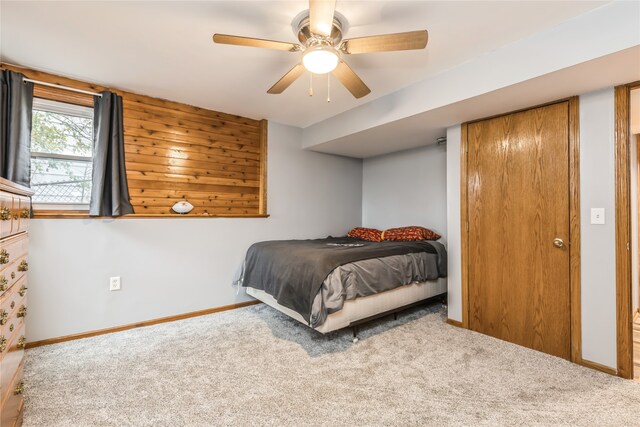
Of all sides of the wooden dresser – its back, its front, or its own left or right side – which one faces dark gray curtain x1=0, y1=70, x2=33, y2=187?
left

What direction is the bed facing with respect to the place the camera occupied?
facing the viewer and to the left of the viewer

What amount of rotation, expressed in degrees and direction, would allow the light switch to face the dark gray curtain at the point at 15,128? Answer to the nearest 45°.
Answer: approximately 45° to its right

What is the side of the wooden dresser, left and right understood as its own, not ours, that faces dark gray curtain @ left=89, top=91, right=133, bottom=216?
left

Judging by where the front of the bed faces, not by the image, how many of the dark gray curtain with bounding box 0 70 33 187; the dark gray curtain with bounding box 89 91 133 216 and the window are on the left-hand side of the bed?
0

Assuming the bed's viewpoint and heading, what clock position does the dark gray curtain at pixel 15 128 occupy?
The dark gray curtain is roughly at 1 o'clock from the bed.

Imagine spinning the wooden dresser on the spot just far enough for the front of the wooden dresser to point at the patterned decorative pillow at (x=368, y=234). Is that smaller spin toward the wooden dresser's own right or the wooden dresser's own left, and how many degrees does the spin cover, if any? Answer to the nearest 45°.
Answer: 0° — it already faces it

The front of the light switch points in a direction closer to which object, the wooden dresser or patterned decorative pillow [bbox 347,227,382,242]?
the wooden dresser

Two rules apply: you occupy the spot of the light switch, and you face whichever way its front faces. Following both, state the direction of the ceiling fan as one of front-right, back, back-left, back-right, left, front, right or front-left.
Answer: front-right

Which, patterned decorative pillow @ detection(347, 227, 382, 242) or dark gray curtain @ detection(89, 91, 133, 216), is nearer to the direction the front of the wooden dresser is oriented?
the patterned decorative pillow

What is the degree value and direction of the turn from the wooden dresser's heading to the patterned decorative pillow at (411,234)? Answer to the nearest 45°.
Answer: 0° — it already faces it

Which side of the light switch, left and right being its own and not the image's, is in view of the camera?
front

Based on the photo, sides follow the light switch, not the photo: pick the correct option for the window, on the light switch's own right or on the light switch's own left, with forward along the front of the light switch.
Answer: on the light switch's own right

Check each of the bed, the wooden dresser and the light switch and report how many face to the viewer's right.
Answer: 1

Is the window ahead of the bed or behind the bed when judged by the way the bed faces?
ahead

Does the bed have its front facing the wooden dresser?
yes

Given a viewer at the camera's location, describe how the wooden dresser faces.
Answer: facing to the right of the viewer
